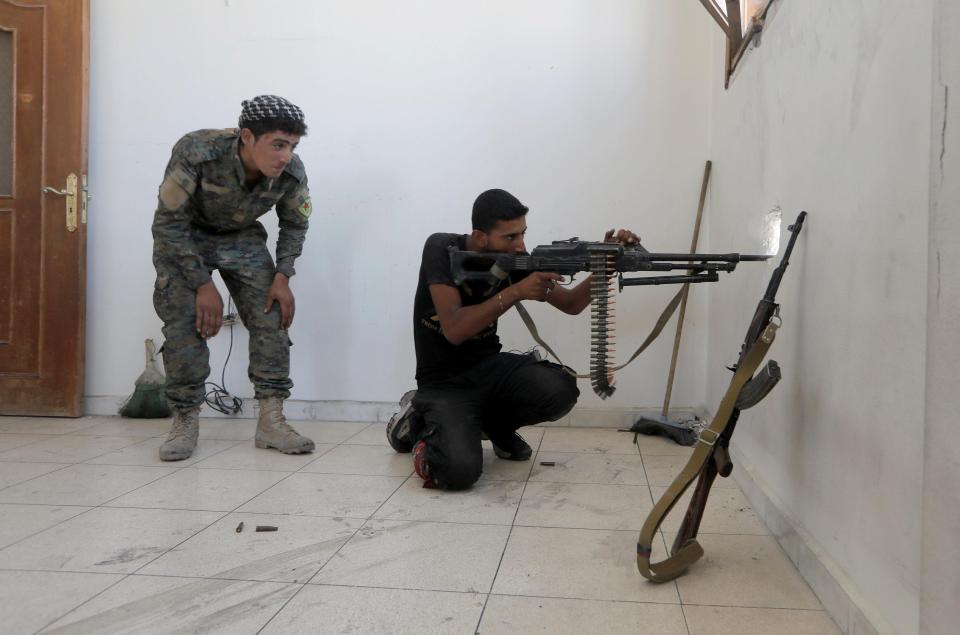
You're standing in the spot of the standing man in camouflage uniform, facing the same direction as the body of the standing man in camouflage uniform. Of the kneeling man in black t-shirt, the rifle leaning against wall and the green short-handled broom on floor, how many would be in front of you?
2

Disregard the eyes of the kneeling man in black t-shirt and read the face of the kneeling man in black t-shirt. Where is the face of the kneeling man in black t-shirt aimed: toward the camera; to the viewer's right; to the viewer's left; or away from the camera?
to the viewer's right

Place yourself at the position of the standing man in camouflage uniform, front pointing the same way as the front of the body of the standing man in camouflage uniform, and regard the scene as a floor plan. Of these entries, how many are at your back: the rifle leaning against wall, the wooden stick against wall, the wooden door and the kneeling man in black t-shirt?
1

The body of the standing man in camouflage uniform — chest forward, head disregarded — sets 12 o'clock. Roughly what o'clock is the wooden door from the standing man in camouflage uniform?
The wooden door is roughly at 6 o'clock from the standing man in camouflage uniform.

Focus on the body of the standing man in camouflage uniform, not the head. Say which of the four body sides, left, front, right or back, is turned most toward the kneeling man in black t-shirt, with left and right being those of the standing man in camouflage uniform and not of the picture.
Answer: front

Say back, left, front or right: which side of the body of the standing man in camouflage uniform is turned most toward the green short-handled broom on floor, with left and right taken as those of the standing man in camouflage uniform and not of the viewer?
back

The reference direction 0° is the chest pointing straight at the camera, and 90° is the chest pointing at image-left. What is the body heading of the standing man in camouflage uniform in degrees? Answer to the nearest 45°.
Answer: approximately 315°

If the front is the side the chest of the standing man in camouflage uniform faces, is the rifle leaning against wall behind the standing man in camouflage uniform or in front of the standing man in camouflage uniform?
in front

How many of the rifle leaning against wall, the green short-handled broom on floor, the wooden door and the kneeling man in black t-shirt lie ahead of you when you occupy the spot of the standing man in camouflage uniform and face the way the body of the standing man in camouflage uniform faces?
2
